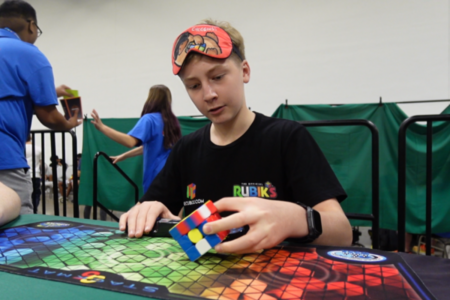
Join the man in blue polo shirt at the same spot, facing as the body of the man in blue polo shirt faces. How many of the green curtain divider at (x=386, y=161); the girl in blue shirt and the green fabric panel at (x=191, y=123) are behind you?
0

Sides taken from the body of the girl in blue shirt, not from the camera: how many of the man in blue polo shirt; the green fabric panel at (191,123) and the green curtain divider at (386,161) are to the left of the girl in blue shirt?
1

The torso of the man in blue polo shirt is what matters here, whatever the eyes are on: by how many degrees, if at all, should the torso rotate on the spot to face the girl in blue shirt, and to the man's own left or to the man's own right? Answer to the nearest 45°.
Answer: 0° — they already face them

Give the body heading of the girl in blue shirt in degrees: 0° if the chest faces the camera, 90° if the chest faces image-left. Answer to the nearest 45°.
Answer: approximately 135°

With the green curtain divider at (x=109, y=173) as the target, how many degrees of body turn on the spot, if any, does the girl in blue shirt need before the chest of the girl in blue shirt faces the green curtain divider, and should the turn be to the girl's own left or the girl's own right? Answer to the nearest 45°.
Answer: approximately 45° to the girl's own right

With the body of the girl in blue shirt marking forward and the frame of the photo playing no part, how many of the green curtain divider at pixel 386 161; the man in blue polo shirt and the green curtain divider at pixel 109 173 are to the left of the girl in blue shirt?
1

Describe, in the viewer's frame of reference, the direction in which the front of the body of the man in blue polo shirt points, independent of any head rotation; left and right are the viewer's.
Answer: facing away from the viewer and to the right of the viewer

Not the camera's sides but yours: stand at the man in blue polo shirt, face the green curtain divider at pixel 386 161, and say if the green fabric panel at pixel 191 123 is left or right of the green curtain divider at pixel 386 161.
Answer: left

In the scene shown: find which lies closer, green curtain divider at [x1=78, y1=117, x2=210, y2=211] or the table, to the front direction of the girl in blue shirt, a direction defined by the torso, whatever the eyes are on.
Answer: the green curtain divider

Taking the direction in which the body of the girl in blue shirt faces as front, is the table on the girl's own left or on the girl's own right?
on the girl's own left

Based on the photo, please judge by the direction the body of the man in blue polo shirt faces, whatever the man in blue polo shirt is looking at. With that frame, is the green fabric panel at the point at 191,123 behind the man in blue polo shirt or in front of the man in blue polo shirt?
in front

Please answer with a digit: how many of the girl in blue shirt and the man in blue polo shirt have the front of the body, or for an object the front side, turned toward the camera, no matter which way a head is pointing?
0

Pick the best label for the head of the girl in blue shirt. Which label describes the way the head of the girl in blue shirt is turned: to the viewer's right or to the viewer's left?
to the viewer's left
